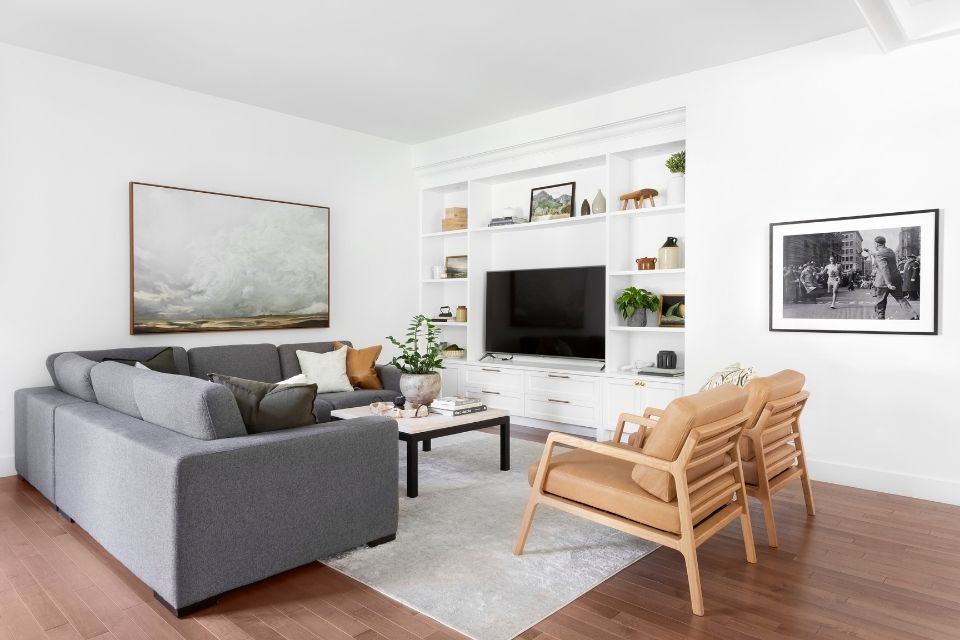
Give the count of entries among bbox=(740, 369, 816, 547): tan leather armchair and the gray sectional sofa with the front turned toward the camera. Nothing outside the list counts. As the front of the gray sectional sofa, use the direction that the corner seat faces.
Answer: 0

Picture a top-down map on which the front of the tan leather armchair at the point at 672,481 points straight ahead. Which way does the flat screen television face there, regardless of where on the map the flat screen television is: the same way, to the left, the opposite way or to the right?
to the left

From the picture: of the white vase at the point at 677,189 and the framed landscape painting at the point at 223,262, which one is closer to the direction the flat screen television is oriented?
the framed landscape painting

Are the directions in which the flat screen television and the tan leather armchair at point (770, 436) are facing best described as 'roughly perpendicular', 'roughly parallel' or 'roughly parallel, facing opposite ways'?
roughly perpendicular

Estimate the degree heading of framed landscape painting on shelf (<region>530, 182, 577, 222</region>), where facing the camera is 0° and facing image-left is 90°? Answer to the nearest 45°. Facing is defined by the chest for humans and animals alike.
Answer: approximately 45°

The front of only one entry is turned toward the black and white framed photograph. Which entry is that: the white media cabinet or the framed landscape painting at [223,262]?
the framed landscape painting

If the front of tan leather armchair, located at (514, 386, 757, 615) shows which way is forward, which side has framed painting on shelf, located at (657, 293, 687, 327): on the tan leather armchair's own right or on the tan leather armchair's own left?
on the tan leather armchair's own right

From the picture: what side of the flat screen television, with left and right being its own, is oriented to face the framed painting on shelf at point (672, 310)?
left

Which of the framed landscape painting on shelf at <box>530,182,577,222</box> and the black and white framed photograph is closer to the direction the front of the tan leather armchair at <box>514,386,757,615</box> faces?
the framed landscape painting on shelf

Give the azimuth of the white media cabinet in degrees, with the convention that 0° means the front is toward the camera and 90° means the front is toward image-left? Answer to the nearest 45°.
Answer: approximately 45°
